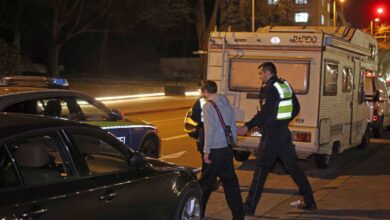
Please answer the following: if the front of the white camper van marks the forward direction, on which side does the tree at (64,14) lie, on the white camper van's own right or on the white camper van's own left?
on the white camper van's own left

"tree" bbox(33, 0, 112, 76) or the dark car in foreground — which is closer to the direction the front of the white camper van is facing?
the tree

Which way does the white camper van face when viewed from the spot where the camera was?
facing away from the viewer and to the right of the viewer

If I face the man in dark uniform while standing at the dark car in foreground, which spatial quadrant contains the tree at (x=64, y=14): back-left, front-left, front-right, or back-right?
front-left

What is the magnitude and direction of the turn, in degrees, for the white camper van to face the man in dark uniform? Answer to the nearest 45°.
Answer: approximately 135° to its right

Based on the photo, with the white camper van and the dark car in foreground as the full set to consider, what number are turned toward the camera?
0

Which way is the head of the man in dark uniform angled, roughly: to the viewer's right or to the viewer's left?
to the viewer's left

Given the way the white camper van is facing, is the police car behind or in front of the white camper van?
behind
